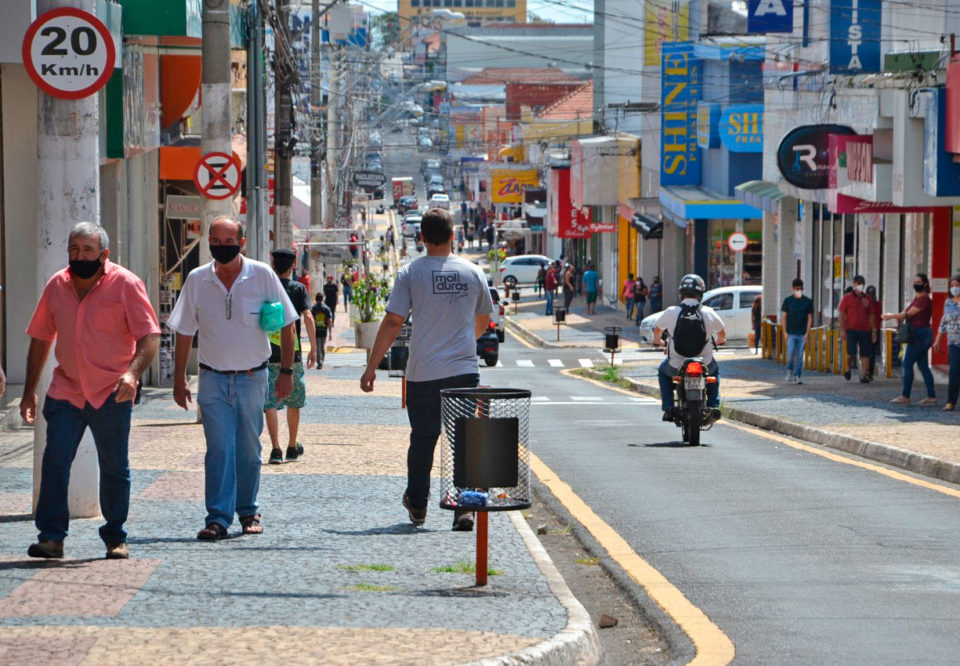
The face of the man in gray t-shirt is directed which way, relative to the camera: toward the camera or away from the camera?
away from the camera

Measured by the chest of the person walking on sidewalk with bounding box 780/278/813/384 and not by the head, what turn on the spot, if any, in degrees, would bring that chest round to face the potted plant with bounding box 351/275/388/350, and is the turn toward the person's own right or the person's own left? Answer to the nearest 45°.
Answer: approximately 135° to the person's own right

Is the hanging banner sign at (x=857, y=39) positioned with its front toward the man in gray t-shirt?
yes

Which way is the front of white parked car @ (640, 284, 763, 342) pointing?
to the viewer's left

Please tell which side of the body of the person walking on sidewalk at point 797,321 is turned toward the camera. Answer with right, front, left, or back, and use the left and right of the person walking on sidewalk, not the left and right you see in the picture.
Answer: front

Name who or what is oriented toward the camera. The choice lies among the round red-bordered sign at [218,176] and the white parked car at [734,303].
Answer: the round red-bordered sign

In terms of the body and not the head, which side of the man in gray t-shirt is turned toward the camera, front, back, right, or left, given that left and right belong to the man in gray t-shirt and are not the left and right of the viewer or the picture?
back

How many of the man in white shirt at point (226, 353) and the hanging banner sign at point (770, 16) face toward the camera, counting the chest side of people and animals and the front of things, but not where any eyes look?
2

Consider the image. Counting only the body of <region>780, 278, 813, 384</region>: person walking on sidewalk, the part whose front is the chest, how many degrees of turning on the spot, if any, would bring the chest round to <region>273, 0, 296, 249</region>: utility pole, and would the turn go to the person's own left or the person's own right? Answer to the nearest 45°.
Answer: approximately 90° to the person's own right

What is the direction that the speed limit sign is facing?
toward the camera

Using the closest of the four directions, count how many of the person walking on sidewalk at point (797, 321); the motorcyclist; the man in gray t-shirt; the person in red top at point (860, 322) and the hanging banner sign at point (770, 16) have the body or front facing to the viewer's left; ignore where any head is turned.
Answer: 0

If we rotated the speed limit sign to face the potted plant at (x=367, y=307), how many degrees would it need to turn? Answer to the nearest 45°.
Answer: approximately 180°

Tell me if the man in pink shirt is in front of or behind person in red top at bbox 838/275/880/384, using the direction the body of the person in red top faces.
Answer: in front

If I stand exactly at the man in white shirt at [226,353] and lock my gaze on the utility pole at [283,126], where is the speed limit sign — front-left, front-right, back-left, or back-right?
front-left

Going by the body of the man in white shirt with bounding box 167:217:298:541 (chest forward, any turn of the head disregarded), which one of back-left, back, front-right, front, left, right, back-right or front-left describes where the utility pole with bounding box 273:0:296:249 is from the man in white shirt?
back

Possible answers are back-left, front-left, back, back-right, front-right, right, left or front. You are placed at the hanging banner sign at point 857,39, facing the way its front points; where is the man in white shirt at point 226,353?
front

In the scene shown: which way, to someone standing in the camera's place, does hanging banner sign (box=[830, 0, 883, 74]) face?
facing the viewer
